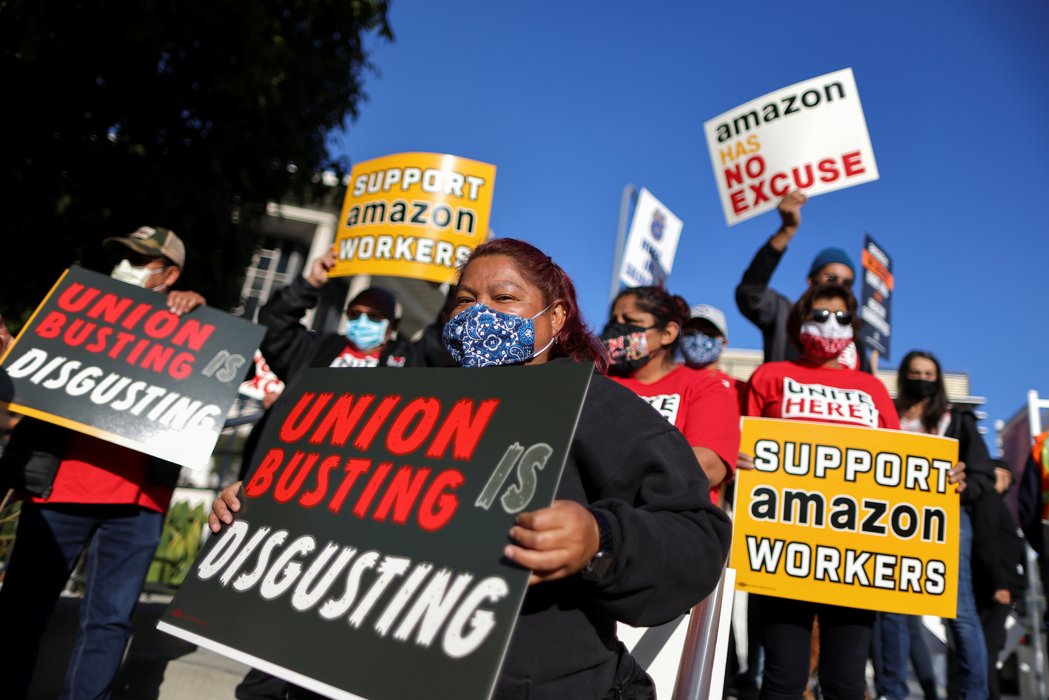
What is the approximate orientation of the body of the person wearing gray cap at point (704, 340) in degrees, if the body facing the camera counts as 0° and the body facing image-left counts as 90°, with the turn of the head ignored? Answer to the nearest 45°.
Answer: approximately 45°

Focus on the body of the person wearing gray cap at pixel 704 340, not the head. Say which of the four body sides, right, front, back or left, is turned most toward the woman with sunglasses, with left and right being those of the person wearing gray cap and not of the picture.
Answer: left

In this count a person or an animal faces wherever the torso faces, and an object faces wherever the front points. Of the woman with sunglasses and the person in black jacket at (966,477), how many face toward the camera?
2

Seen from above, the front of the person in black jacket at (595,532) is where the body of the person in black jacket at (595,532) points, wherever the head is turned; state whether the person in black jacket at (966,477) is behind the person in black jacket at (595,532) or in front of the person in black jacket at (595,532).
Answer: behind

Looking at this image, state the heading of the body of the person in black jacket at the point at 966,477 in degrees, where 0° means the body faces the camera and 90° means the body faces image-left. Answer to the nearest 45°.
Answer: approximately 0°
